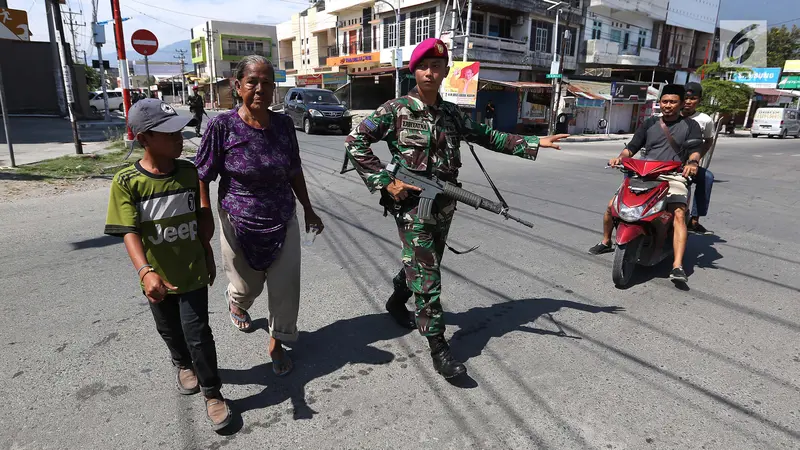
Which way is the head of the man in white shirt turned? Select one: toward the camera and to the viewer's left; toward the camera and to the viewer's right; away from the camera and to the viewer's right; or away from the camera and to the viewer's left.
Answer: toward the camera and to the viewer's left

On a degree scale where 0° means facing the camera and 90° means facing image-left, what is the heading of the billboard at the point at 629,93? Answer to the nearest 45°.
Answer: approximately 0°

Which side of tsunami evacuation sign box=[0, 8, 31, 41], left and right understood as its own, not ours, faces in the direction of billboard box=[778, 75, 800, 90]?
left

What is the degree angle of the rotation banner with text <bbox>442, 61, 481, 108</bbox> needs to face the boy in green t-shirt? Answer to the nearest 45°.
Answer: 0° — it already faces them

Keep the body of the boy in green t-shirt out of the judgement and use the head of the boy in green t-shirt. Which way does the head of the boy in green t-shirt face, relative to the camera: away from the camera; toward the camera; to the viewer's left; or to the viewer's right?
to the viewer's right

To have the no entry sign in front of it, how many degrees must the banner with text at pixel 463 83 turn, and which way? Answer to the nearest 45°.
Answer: approximately 45° to its right

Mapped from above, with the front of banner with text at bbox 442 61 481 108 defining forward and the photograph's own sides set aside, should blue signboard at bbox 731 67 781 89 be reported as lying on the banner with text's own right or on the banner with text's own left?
on the banner with text's own left

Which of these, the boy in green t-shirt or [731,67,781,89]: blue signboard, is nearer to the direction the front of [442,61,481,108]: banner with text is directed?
the boy in green t-shirt

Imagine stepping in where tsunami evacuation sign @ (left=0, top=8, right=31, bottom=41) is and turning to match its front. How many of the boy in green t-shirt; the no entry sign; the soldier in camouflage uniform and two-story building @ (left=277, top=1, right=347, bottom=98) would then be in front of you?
2

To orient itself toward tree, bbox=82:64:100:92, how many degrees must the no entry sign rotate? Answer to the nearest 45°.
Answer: approximately 180°
